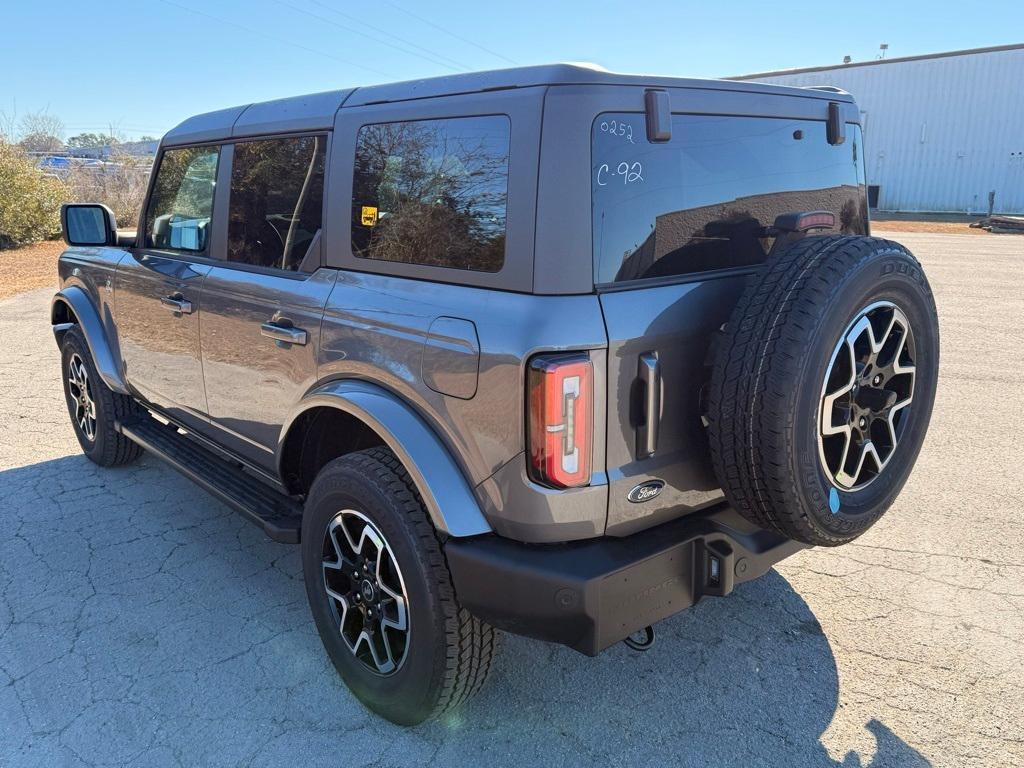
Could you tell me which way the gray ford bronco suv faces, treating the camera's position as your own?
facing away from the viewer and to the left of the viewer
